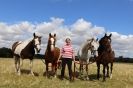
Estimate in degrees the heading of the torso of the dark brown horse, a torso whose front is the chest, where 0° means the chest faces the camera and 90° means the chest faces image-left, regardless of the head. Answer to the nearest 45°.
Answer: approximately 0°

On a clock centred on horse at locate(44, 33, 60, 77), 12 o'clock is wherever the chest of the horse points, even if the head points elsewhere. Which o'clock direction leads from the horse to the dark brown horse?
The dark brown horse is roughly at 9 o'clock from the horse.

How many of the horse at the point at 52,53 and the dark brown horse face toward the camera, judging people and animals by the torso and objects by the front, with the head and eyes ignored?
2

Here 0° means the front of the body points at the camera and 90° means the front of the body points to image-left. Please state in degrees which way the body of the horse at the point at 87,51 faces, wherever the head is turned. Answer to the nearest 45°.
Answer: approximately 315°

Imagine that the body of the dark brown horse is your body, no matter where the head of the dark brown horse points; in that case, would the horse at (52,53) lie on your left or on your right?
on your right

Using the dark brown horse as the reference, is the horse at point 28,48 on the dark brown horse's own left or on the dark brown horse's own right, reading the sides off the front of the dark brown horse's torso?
on the dark brown horse's own right
